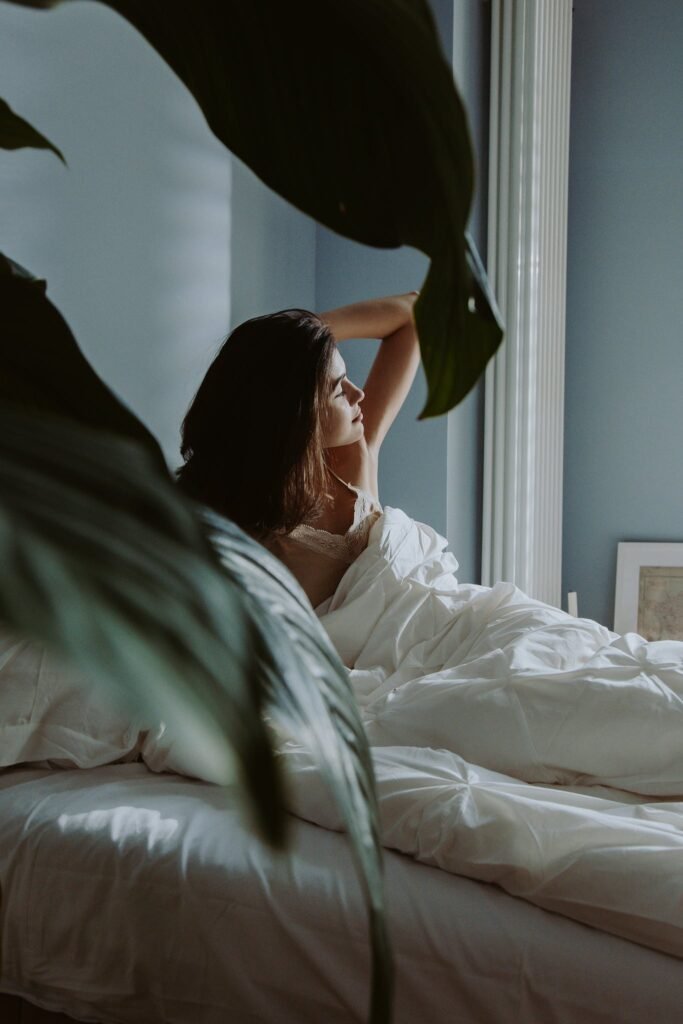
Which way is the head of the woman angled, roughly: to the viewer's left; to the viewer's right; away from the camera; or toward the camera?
to the viewer's right

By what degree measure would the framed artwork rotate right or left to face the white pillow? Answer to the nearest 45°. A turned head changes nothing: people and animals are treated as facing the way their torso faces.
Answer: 0° — it already faces it

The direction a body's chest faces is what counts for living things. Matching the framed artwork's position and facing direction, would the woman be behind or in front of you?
in front

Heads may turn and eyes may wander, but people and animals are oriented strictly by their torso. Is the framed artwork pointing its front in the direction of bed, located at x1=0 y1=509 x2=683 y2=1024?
yes
